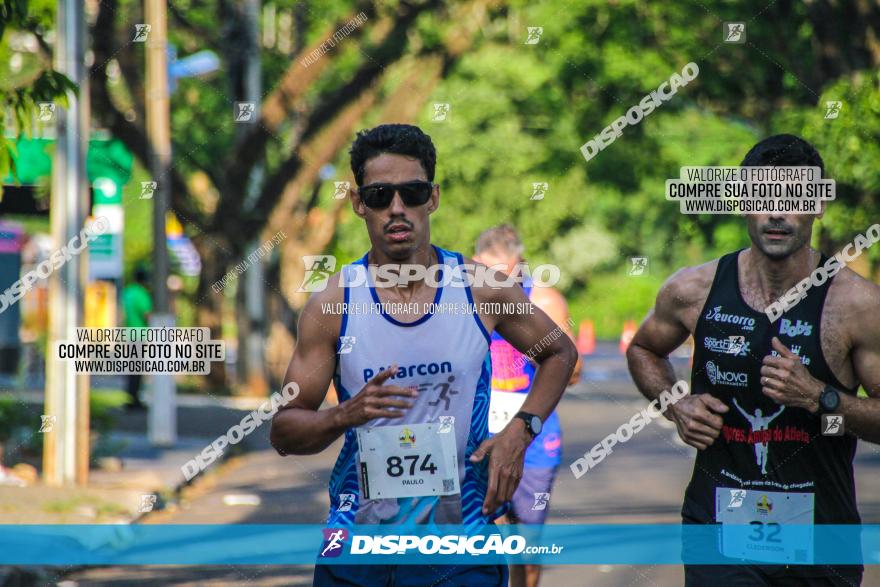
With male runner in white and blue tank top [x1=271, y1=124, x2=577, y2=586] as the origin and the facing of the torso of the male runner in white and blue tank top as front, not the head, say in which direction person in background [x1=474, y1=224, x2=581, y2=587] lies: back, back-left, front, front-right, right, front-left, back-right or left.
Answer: back

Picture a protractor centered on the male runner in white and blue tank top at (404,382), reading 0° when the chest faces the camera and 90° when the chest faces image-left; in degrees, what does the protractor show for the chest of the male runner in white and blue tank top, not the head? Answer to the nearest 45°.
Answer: approximately 0°

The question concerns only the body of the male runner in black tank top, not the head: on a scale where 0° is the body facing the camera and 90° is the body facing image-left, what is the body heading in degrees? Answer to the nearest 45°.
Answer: approximately 0°

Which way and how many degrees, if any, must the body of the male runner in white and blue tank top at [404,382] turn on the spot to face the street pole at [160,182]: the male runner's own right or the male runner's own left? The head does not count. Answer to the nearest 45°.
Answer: approximately 180°

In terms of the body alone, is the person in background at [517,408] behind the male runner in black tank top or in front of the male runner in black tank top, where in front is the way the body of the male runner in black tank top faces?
behind

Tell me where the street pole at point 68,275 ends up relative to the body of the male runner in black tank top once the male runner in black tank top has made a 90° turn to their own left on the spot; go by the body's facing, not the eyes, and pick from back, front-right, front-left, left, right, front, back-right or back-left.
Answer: back-left

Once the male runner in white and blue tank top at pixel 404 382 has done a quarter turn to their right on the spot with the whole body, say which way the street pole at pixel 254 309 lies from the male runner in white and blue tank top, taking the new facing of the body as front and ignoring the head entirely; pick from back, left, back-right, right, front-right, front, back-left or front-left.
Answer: right
